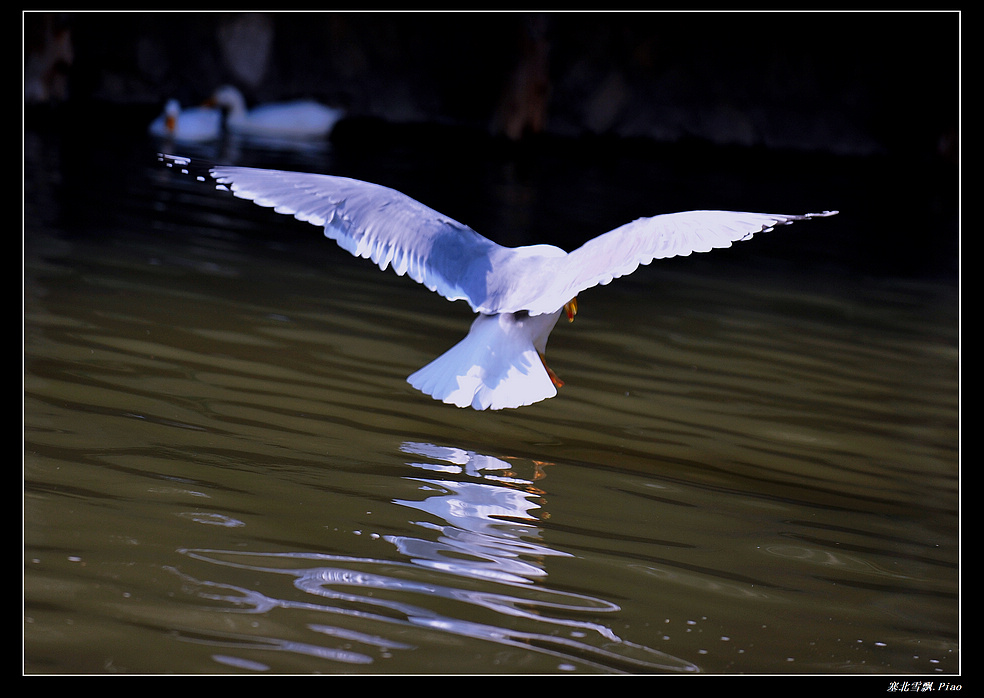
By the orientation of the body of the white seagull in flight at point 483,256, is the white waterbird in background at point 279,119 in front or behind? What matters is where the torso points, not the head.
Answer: in front

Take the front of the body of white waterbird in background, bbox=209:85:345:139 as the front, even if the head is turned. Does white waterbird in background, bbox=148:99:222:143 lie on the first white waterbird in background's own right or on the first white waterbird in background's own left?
on the first white waterbird in background's own left

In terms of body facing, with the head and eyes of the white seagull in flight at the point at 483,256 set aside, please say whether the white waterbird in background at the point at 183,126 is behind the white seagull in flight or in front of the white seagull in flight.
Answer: in front

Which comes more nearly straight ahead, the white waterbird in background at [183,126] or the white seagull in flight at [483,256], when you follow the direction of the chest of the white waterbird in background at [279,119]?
the white waterbird in background

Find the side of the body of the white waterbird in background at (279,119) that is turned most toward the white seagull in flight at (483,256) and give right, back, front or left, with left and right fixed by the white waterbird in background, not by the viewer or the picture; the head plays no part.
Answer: left

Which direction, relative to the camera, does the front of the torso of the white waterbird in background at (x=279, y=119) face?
to the viewer's left

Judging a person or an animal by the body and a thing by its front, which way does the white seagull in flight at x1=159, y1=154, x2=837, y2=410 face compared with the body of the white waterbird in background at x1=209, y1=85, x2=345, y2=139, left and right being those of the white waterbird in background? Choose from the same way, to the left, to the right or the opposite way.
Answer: to the right

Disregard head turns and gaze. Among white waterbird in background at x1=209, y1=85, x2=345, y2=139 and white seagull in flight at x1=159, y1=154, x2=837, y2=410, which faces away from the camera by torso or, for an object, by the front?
the white seagull in flight

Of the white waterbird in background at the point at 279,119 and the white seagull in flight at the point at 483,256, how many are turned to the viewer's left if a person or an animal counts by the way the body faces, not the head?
1

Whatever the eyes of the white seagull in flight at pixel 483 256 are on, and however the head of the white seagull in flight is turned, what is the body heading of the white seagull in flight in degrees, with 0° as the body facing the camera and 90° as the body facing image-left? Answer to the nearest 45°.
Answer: approximately 180°
